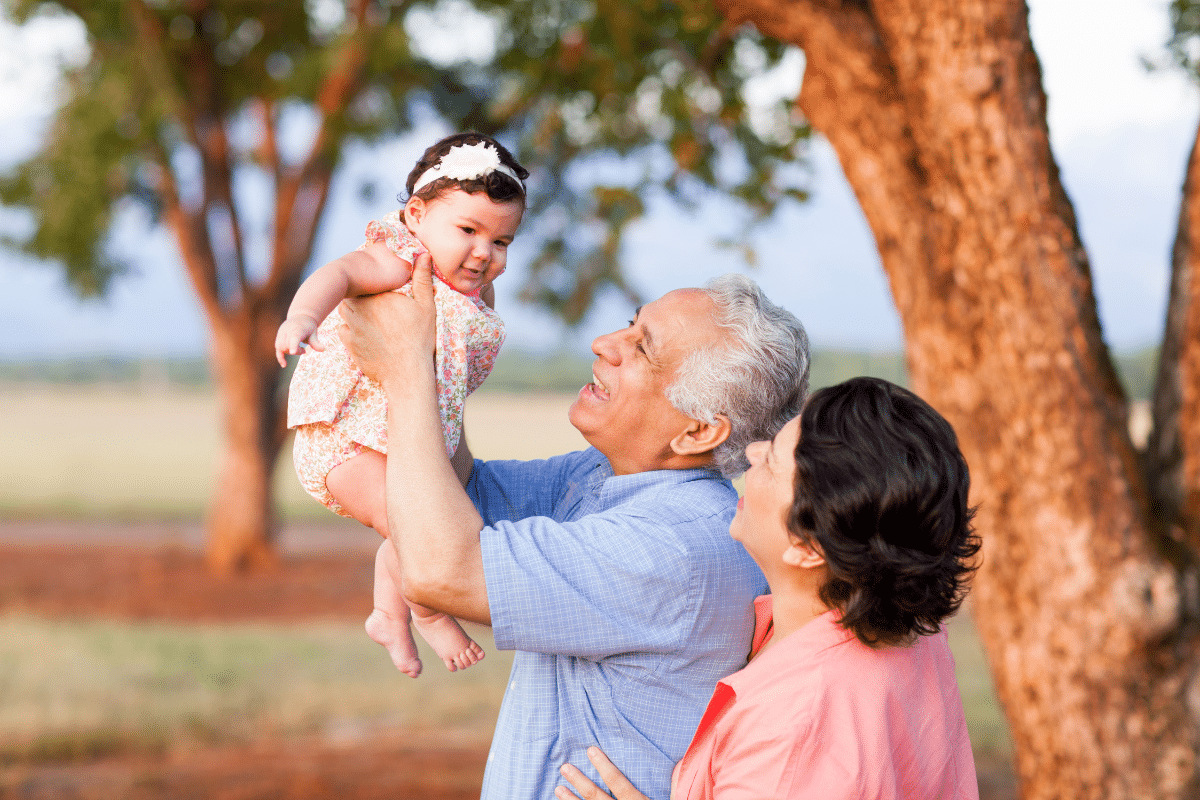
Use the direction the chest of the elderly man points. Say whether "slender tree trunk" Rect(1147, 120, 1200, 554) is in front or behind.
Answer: behind

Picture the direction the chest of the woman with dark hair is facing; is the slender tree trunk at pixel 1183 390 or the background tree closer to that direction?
the background tree

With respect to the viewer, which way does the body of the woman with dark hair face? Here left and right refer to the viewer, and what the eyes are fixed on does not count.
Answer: facing away from the viewer and to the left of the viewer

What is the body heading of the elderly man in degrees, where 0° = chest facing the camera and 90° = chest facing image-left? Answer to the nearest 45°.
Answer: approximately 90°
